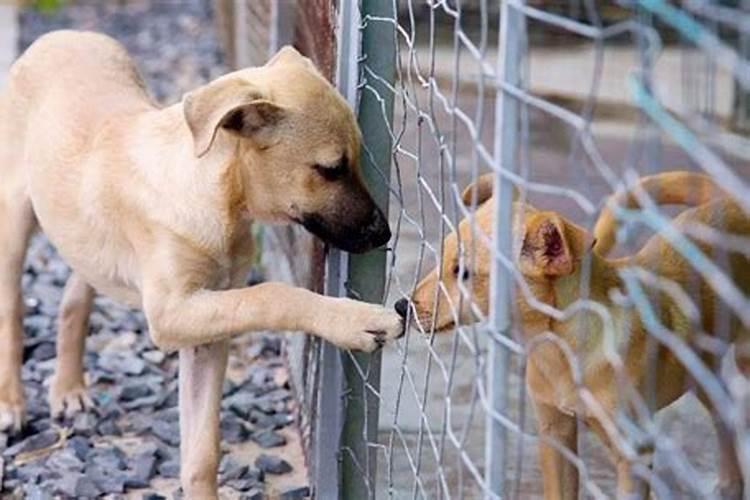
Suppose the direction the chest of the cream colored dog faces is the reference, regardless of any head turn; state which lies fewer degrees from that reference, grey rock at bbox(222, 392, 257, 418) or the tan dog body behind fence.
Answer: the tan dog body behind fence

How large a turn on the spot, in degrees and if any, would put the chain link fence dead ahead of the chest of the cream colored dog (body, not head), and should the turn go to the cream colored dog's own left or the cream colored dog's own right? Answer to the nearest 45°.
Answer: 0° — it already faces it

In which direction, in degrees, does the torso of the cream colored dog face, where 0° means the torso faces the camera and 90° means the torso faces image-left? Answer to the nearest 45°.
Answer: approximately 315°

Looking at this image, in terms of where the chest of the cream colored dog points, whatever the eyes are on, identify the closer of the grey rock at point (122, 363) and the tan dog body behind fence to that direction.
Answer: the tan dog body behind fence
